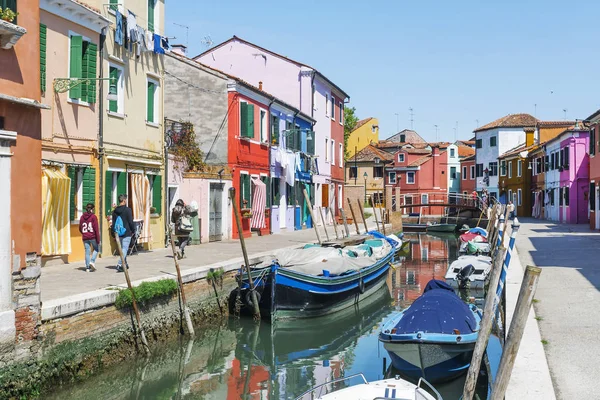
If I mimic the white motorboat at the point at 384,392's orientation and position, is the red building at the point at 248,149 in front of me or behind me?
in front

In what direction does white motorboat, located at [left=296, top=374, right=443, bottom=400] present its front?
away from the camera

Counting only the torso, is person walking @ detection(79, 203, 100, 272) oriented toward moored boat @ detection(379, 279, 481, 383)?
no

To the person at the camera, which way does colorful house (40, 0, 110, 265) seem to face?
facing the viewer and to the right of the viewer

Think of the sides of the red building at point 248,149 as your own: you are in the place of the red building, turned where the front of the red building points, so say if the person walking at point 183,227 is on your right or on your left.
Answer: on your right

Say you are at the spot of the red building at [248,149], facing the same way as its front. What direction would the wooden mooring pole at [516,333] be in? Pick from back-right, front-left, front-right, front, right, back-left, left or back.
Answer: front-right

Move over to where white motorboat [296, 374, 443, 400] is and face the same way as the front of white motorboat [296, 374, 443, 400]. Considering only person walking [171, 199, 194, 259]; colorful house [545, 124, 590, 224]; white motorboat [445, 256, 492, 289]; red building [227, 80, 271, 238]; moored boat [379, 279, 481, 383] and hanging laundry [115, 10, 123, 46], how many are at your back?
0

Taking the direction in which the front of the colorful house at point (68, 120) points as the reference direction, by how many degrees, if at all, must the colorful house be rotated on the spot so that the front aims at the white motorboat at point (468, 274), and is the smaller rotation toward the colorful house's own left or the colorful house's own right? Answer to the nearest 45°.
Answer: approximately 45° to the colorful house's own left
